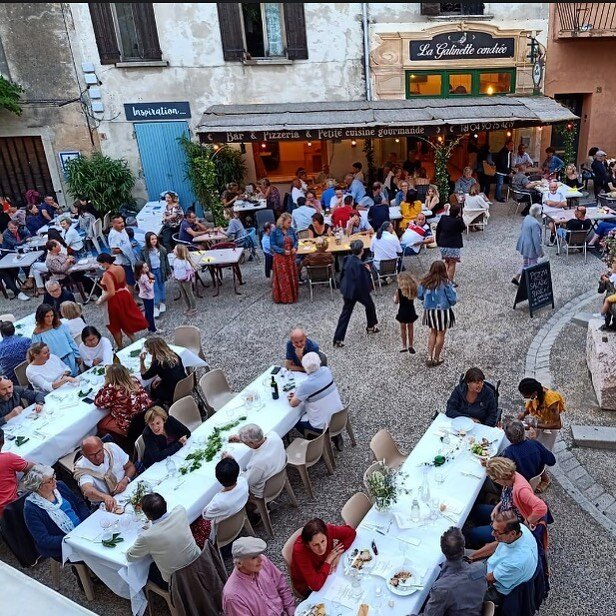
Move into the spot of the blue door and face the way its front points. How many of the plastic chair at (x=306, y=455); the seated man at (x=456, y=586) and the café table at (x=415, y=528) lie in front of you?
3

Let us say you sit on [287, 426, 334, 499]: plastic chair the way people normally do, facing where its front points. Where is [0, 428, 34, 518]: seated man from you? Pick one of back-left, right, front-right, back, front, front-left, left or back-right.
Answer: front-left

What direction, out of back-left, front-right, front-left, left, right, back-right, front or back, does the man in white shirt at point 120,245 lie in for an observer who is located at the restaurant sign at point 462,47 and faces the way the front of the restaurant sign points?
front-right

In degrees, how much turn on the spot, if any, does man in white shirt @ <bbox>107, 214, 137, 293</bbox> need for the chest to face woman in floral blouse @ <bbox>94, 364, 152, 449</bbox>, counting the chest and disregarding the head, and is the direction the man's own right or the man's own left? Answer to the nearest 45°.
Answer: approximately 45° to the man's own right

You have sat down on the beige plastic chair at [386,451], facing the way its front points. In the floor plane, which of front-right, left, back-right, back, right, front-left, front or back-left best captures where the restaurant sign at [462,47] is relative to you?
back-left

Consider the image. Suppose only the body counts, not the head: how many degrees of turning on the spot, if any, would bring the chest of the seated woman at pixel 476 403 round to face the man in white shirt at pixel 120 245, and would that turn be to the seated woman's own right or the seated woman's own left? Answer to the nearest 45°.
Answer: approximately 135° to the seated woman's own right

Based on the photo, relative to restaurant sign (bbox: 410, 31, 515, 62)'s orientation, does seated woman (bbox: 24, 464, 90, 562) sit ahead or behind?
ahead

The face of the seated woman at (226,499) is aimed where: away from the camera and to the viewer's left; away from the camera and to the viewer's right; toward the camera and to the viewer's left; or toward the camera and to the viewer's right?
away from the camera and to the viewer's left

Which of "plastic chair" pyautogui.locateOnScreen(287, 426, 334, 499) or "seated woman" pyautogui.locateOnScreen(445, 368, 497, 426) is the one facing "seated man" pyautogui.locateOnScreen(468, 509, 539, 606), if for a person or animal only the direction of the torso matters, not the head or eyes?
the seated woman
